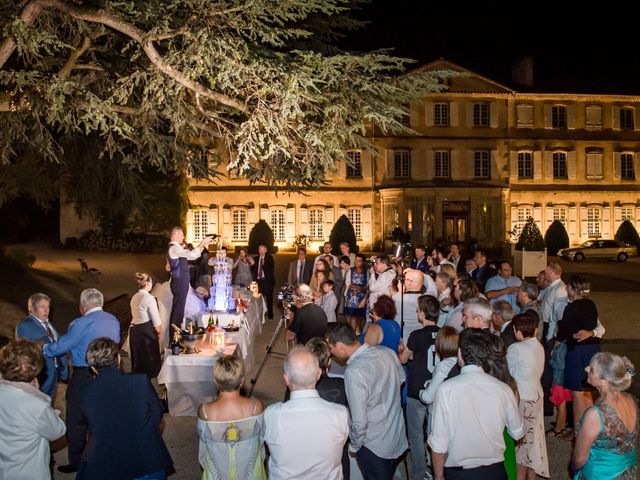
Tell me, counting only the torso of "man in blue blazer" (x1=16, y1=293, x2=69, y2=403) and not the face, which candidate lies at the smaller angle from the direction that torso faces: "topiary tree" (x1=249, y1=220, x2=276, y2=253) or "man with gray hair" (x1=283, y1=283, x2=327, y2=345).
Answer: the man with gray hair

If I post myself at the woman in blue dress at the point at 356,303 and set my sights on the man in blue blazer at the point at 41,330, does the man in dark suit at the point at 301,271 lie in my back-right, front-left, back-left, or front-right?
back-right

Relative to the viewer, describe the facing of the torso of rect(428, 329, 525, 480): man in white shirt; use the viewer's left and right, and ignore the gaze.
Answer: facing away from the viewer

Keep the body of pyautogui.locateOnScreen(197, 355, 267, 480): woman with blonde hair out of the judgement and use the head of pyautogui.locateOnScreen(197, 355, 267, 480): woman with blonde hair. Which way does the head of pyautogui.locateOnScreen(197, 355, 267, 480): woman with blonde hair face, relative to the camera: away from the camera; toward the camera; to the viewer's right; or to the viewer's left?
away from the camera

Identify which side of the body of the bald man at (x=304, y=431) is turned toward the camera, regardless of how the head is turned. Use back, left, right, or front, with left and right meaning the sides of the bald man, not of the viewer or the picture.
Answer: back

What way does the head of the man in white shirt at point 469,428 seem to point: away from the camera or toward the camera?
away from the camera

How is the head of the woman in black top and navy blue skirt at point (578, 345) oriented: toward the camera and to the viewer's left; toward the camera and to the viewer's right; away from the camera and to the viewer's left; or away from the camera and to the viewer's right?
away from the camera and to the viewer's left

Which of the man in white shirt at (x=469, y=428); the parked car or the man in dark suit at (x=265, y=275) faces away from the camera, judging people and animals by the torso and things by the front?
the man in white shirt

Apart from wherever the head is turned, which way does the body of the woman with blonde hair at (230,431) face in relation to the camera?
away from the camera
